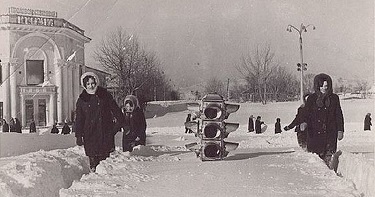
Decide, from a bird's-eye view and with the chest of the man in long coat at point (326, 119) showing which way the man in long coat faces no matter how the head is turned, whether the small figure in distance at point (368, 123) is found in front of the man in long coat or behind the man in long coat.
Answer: behind

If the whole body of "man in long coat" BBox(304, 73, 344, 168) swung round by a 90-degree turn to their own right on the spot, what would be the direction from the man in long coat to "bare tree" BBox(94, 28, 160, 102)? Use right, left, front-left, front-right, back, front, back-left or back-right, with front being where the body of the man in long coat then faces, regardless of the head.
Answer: front

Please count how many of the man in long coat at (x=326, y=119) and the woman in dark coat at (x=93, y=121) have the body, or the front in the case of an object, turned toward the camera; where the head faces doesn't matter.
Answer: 2

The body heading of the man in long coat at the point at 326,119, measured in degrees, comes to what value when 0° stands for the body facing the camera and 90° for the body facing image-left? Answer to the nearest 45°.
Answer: approximately 0°

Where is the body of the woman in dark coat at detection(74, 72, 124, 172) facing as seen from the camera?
toward the camera

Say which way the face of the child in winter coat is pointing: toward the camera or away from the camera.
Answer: toward the camera

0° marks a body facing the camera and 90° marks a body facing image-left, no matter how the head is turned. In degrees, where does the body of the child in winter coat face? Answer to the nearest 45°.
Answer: approximately 45°

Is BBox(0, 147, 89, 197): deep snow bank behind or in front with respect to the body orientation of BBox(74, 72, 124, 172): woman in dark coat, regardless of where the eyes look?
in front

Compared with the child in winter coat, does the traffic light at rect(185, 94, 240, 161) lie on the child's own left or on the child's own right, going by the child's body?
on the child's own left

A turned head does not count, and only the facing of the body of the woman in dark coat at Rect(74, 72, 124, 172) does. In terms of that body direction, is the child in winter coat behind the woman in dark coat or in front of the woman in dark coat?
behind

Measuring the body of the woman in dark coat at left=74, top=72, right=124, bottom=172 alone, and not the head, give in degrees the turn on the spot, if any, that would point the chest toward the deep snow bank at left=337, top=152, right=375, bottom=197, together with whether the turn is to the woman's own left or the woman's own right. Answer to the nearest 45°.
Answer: approximately 45° to the woman's own left
